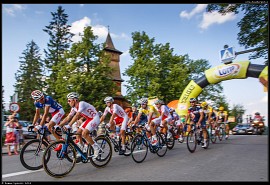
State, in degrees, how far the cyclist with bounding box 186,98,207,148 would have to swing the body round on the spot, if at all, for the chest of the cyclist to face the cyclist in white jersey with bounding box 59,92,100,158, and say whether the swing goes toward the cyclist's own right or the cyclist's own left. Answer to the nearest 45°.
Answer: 0° — they already face them

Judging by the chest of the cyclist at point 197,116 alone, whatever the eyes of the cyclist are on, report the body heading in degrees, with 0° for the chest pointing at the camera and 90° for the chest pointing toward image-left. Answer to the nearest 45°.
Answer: approximately 45°

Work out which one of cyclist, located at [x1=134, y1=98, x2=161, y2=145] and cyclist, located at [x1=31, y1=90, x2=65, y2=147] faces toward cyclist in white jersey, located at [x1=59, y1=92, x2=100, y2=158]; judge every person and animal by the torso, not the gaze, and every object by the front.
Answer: cyclist, located at [x1=134, y1=98, x2=161, y2=145]

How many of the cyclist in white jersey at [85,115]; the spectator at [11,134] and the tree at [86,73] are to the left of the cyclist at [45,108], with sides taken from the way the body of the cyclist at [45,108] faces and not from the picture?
1

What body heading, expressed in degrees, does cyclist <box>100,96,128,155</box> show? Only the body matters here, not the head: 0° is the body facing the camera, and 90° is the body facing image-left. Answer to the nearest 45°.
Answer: approximately 45°

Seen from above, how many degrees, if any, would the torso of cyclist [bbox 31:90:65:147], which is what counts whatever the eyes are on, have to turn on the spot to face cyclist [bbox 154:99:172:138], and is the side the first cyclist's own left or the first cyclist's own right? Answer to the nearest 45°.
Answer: approximately 135° to the first cyclist's own left

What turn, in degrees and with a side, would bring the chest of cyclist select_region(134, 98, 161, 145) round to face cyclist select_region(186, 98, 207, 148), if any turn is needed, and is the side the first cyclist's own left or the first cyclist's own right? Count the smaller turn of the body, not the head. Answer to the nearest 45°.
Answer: approximately 180°

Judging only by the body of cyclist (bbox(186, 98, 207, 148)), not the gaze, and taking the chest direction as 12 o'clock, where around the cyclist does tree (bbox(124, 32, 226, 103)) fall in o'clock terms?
The tree is roughly at 4 o'clock from the cyclist.

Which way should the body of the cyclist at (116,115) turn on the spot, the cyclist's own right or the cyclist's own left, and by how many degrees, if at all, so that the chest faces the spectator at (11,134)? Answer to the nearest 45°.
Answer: approximately 90° to the cyclist's own right
